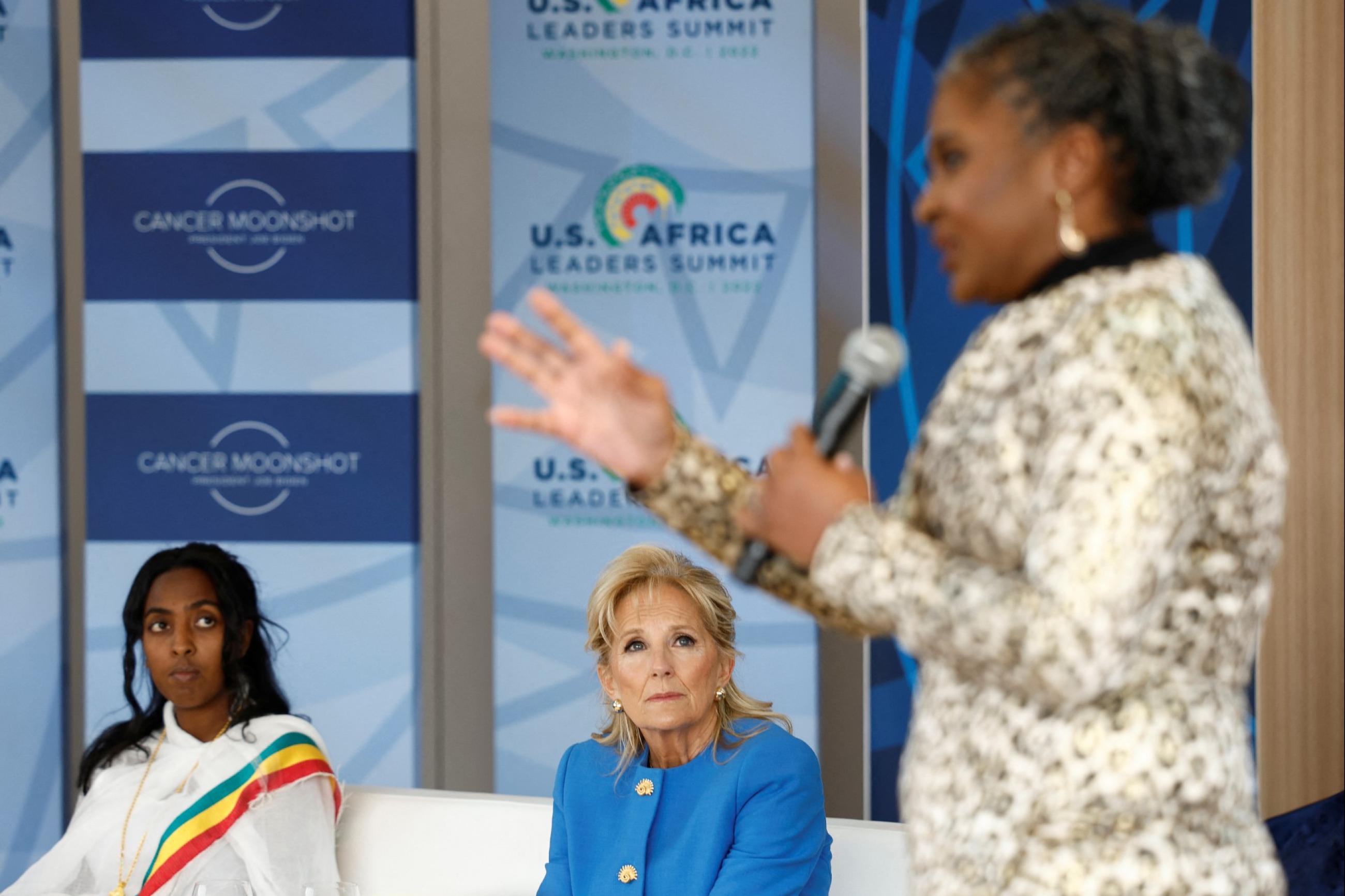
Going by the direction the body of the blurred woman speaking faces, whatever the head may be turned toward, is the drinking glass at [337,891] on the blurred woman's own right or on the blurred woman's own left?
on the blurred woman's own right

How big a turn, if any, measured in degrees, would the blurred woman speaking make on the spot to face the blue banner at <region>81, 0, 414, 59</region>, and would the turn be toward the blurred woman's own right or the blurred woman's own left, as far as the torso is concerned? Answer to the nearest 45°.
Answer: approximately 45° to the blurred woman's own right

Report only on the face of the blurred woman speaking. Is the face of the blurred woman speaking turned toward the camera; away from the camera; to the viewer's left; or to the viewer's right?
to the viewer's left

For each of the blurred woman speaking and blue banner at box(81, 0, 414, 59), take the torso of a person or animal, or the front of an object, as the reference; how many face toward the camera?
1

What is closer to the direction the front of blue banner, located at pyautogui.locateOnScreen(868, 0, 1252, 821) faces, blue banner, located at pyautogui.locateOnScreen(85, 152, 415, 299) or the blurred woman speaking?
the blurred woman speaking

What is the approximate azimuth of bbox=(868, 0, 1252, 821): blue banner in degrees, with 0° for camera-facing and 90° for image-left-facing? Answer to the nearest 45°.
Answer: approximately 0°
